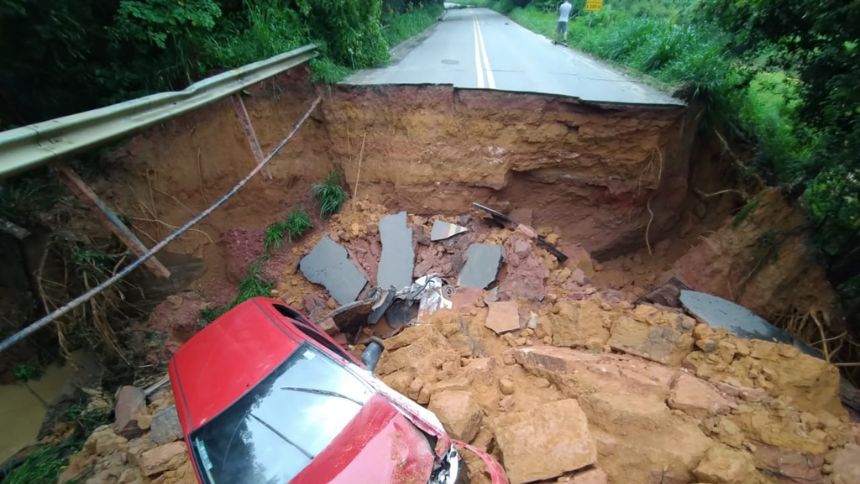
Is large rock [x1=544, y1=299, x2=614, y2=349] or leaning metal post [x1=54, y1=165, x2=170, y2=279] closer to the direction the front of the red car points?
the large rock

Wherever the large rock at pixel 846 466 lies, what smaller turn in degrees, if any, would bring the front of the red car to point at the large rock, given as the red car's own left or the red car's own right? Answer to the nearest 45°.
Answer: approximately 45° to the red car's own left

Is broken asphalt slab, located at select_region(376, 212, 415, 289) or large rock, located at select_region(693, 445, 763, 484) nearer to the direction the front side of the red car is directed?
the large rock

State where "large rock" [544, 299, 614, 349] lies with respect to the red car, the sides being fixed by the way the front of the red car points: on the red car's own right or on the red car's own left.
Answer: on the red car's own left

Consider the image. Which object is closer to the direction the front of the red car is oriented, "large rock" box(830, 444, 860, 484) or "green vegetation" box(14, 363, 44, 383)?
the large rock

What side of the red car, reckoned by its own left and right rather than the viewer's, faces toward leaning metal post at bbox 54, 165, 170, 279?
back

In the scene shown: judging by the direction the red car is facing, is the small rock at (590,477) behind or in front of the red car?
in front

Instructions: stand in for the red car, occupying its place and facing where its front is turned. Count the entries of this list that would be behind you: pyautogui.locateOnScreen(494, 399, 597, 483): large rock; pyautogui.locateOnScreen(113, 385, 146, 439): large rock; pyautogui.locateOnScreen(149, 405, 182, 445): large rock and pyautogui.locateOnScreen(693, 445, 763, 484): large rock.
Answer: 2

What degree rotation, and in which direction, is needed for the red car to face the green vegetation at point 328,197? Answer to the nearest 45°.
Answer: approximately 135° to its left

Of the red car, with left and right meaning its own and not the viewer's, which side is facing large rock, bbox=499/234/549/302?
left

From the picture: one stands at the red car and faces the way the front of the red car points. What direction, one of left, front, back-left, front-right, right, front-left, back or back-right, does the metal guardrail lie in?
back

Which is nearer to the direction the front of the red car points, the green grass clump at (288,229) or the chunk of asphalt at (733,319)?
the chunk of asphalt

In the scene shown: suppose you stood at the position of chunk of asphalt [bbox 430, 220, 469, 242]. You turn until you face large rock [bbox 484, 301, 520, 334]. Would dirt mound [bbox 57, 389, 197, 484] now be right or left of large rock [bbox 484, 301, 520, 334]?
right

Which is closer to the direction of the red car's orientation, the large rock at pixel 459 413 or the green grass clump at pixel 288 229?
the large rock

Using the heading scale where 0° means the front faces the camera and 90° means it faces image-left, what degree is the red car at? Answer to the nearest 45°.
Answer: approximately 315°

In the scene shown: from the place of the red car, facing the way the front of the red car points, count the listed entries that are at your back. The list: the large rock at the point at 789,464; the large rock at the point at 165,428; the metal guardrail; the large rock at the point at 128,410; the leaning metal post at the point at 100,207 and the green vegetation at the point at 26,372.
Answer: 5
